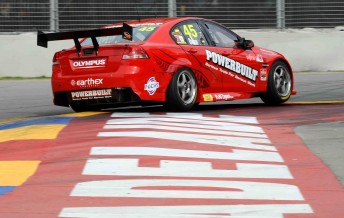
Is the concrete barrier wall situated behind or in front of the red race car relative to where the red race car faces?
in front

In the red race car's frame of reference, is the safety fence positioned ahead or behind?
ahead

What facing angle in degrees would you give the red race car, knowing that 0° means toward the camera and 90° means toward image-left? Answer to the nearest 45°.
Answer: approximately 225°
